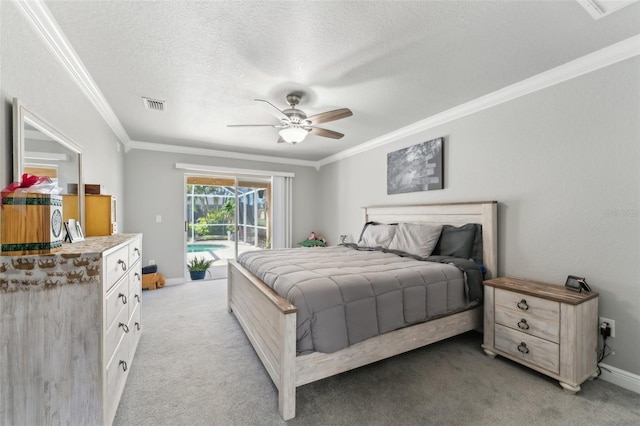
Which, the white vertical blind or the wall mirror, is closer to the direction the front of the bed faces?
the wall mirror

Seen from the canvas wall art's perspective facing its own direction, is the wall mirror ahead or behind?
ahead

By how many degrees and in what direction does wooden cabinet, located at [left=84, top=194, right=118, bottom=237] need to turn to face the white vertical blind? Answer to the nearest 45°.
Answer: approximately 45° to its left

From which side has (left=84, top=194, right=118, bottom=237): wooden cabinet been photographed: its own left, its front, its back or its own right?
right

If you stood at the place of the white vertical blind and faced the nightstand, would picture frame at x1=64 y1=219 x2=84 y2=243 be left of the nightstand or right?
right

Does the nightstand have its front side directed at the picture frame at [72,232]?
yes

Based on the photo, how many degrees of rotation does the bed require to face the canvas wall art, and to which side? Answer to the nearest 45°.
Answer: approximately 180°

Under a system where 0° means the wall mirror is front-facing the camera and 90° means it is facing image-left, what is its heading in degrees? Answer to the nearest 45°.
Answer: approximately 270°

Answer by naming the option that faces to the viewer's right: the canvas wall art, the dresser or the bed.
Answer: the dresser

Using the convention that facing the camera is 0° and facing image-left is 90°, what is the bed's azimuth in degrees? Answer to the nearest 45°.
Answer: approximately 45°

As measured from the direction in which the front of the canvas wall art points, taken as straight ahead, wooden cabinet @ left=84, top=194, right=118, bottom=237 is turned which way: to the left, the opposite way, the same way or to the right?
the opposite way

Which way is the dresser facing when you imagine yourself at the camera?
facing to the right of the viewer

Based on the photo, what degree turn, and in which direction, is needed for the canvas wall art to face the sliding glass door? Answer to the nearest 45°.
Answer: approximately 45° to its right
